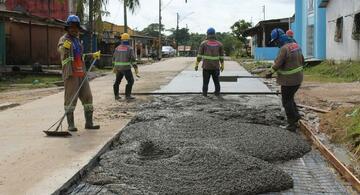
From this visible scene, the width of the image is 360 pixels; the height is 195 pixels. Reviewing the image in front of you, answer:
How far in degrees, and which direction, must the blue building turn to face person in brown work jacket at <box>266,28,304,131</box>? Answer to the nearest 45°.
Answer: approximately 45° to its left

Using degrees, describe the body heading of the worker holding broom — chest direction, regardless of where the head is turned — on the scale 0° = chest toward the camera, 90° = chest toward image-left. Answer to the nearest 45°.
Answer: approximately 315°

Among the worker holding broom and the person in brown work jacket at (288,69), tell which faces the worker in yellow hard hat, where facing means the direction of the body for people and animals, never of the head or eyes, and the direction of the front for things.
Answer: the person in brown work jacket

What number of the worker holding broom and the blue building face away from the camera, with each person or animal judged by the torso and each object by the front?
0

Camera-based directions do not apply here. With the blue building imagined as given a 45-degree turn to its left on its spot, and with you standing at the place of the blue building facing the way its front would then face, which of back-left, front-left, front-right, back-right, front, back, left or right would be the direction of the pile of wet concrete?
front

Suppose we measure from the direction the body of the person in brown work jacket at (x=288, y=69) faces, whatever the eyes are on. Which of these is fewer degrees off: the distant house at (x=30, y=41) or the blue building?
the distant house

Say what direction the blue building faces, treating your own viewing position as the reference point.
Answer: facing the viewer and to the left of the viewer

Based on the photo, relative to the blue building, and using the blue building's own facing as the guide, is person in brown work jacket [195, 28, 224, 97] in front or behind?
in front

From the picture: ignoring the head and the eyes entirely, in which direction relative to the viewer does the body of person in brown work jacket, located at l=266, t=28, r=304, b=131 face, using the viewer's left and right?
facing away from the viewer and to the left of the viewer
